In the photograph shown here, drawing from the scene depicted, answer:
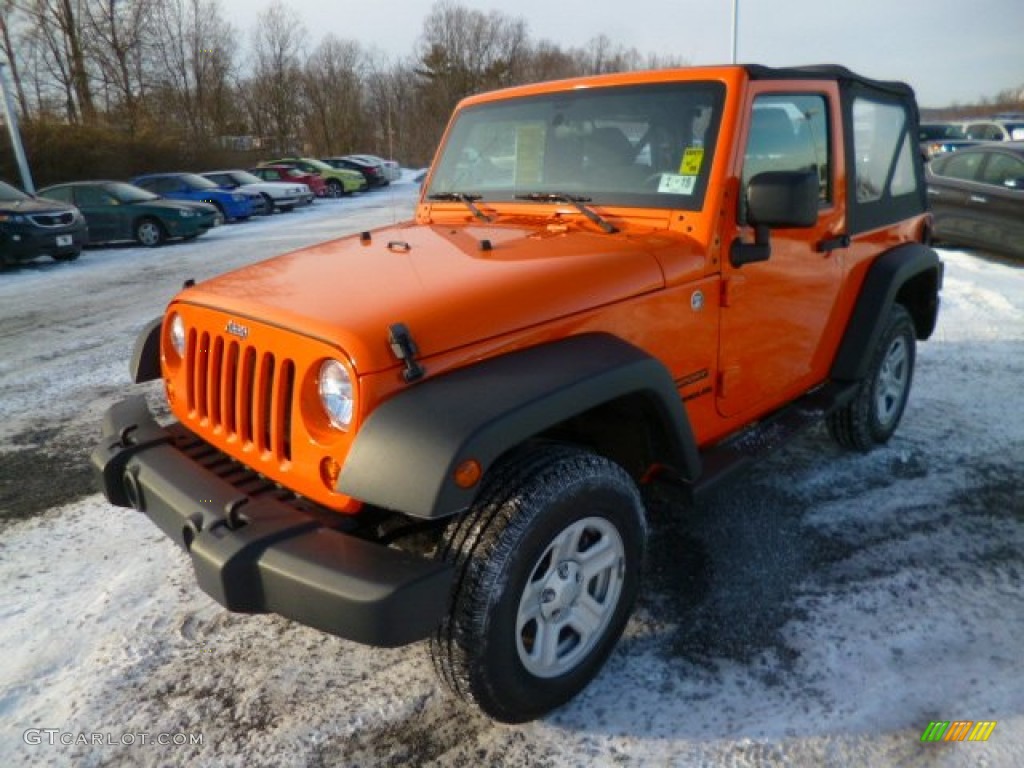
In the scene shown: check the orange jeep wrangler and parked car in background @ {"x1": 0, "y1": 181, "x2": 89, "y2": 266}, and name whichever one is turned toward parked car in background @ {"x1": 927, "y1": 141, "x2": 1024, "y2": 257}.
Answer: parked car in background @ {"x1": 0, "y1": 181, "x2": 89, "y2": 266}

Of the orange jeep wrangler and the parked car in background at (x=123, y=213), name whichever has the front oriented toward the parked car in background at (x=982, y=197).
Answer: the parked car in background at (x=123, y=213)

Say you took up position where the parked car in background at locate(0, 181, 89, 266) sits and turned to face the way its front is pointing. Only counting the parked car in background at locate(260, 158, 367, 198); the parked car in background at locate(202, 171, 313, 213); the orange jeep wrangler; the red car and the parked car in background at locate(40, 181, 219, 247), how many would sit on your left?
4

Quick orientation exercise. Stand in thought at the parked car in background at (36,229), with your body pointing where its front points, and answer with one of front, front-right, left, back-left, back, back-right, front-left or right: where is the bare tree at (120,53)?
back-left

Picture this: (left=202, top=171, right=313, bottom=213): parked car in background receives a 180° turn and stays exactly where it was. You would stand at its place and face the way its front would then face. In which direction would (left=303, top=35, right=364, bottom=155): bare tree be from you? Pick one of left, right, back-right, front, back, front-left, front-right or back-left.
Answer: front-right

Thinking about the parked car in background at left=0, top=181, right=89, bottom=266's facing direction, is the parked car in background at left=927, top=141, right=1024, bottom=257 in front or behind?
in front

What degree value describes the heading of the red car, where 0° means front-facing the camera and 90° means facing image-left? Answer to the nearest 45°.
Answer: approximately 315°

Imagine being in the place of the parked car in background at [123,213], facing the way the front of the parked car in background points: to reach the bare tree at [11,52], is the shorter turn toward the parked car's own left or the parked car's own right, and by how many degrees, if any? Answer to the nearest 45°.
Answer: approximately 135° to the parked car's own left
